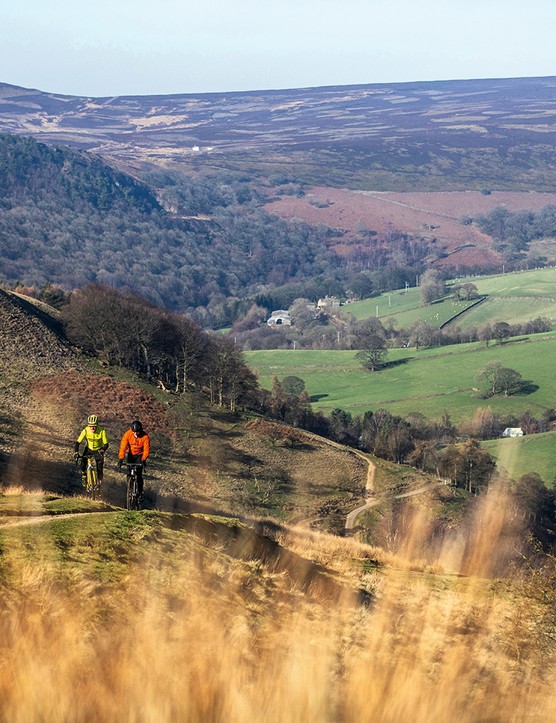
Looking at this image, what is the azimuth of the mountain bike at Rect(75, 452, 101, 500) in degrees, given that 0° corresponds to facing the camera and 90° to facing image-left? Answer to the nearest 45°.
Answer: approximately 0°

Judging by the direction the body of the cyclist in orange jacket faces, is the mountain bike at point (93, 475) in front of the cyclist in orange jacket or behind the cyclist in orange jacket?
behind

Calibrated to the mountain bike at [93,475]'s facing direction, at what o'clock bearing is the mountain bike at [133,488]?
the mountain bike at [133,488] is roughly at 11 o'clock from the mountain bike at [93,475].

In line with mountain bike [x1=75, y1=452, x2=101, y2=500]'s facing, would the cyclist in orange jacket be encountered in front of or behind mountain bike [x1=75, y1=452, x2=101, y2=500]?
in front

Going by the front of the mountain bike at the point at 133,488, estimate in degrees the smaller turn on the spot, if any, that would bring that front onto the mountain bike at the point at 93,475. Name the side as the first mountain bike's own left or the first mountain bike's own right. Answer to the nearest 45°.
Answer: approximately 135° to the first mountain bike's own right
